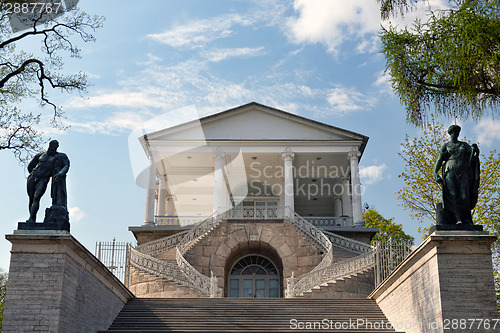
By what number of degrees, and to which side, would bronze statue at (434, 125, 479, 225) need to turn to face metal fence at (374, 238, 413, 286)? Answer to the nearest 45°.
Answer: approximately 180°

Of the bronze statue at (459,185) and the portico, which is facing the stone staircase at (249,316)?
the portico

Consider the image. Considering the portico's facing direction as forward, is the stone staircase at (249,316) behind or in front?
in front

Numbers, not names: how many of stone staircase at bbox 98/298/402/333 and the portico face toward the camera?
2

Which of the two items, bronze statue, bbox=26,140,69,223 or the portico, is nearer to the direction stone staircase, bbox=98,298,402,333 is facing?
the bronze statue

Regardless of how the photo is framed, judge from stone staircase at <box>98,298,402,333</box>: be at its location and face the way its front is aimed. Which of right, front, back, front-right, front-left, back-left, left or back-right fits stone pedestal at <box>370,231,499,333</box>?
front-left

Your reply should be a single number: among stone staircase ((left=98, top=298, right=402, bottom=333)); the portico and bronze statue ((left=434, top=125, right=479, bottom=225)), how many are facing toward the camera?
3

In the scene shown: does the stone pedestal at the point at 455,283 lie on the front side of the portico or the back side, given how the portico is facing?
on the front side
